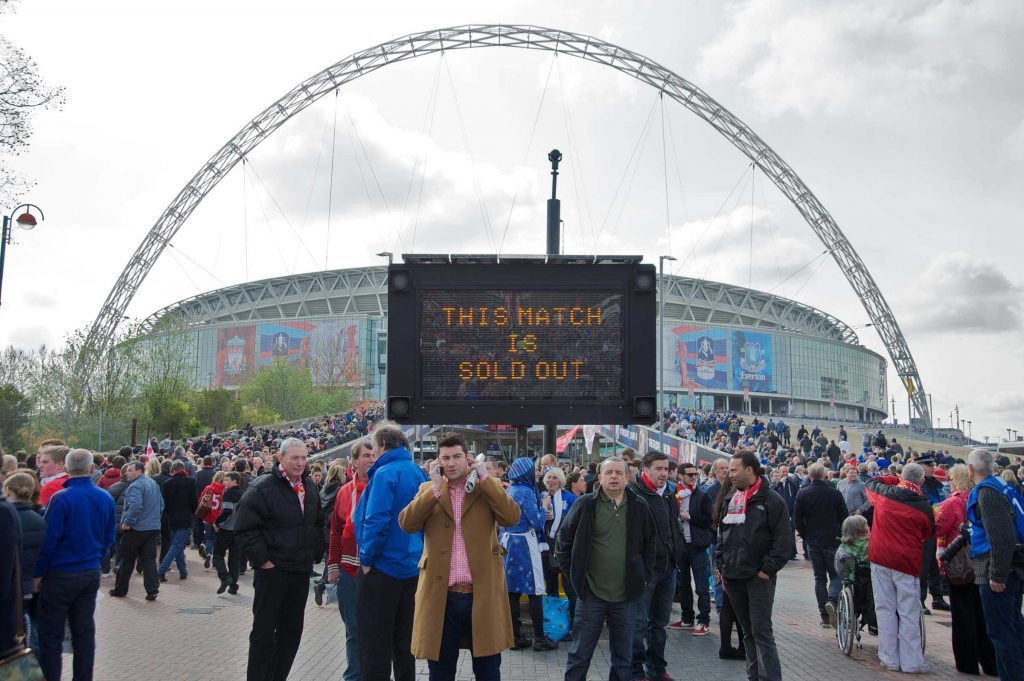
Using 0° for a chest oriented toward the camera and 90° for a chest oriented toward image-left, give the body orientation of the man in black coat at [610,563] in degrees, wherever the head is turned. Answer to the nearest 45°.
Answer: approximately 0°

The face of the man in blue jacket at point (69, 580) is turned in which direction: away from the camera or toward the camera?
away from the camera

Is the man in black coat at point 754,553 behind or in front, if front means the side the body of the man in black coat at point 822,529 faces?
behind

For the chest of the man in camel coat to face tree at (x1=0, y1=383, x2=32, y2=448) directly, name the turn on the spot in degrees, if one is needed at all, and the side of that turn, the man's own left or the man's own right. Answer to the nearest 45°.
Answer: approximately 135° to the man's own right

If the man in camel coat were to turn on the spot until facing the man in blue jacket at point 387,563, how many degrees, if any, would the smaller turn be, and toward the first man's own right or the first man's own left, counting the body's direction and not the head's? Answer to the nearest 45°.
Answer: approximately 135° to the first man's own right

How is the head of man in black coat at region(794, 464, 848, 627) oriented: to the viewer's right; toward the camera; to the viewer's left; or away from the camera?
away from the camera

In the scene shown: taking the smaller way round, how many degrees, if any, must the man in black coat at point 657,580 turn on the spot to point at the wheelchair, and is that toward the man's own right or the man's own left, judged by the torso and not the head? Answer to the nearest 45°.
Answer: approximately 90° to the man's own left

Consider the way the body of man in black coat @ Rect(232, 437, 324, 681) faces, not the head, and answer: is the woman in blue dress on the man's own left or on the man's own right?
on the man's own left

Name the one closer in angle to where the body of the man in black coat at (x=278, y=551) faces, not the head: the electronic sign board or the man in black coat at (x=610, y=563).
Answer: the man in black coat

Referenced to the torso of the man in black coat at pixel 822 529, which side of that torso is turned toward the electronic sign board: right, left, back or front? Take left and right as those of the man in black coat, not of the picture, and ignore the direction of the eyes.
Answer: left

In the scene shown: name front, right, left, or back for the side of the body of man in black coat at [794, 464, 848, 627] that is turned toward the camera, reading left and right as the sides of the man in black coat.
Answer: back

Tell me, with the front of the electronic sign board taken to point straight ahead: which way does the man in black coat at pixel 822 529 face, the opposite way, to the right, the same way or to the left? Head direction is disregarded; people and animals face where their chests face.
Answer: the opposite way
